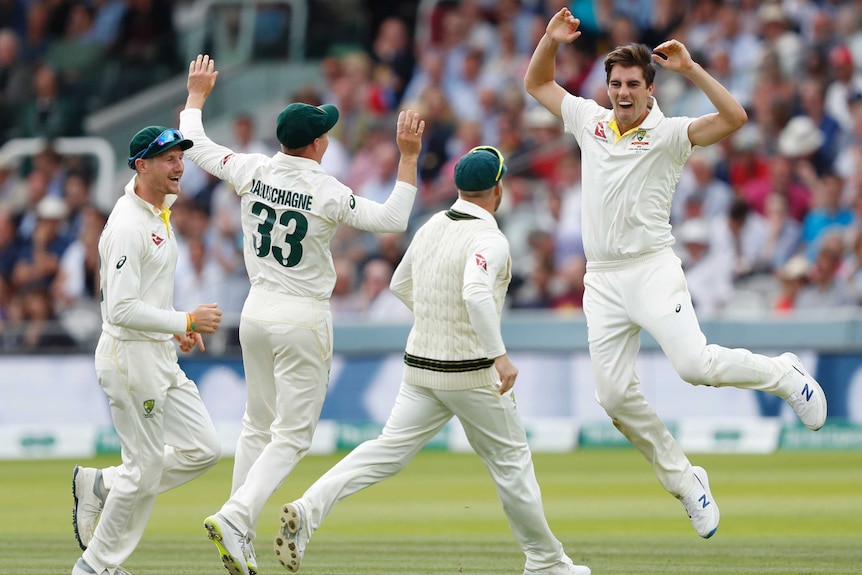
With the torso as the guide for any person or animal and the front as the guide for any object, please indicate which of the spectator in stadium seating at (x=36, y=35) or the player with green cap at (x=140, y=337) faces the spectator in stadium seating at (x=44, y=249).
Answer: the spectator in stadium seating at (x=36, y=35)

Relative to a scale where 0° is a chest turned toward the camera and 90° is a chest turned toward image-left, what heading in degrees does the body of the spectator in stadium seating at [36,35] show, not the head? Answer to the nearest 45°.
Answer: approximately 0°

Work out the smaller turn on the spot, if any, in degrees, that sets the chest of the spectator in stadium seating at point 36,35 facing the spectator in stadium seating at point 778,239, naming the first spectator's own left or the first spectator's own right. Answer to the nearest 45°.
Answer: approximately 45° to the first spectator's own left

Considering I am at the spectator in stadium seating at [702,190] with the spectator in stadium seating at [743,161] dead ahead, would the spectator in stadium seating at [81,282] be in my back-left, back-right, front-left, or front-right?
back-left

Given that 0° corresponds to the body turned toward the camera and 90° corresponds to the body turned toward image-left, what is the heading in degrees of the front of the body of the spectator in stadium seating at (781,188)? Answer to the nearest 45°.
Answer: approximately 0°

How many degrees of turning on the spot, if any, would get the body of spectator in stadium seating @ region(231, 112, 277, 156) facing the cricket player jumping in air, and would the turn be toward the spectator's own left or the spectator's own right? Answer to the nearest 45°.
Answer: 0° — they already face them
